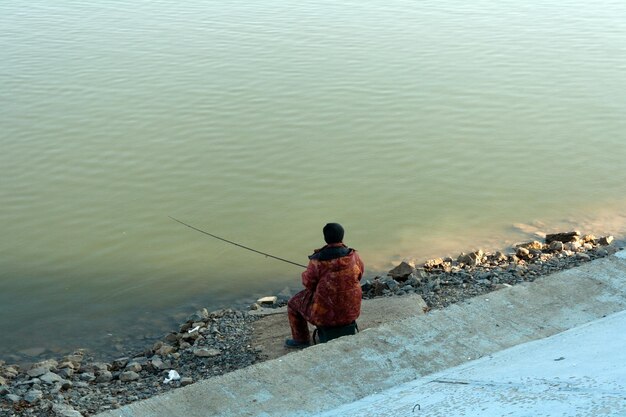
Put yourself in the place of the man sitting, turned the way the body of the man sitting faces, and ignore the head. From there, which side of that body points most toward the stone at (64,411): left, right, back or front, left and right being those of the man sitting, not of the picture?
left

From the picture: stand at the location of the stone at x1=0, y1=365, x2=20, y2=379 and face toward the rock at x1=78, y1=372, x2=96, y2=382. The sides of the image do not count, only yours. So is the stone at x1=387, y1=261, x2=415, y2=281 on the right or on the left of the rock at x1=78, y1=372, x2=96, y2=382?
left

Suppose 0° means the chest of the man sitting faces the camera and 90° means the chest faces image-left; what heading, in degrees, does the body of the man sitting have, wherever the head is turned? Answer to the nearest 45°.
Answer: approximately 135°

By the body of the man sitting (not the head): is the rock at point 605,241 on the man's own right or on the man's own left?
on the man's own right

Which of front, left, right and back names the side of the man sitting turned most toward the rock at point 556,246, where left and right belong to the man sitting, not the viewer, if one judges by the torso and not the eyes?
right

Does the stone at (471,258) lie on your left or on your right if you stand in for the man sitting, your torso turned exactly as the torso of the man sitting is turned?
on your right

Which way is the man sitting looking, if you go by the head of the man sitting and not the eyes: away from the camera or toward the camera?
away from the camera

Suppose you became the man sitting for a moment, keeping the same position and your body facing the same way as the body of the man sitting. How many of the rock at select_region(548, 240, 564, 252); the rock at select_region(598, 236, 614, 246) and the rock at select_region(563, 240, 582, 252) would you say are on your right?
3
